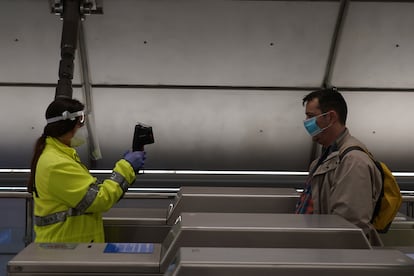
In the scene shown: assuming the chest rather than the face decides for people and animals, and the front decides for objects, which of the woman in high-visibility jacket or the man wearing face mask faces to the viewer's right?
the woman in high-visibility jacket

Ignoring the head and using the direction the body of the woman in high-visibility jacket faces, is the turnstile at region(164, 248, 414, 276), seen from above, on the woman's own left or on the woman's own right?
on the woman's own right

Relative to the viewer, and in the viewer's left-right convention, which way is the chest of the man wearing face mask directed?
facing to the left of the viewer

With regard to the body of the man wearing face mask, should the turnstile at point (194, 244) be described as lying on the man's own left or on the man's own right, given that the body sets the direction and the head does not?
on the man's own left

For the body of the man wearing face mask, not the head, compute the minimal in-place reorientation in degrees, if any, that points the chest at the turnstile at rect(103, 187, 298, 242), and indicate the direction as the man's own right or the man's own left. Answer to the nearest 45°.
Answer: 0° — they already face it

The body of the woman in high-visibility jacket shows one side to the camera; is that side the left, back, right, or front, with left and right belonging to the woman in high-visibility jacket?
right

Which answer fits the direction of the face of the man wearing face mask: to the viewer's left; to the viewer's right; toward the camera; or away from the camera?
to the viewer's left

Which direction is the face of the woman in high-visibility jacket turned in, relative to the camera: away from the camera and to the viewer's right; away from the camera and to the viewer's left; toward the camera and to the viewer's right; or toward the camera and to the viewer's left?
away from the camera and to the viewer's right

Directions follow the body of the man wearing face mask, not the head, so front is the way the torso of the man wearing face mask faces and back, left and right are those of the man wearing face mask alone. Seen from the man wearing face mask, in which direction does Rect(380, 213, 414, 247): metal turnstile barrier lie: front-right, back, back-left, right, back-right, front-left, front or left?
back-right

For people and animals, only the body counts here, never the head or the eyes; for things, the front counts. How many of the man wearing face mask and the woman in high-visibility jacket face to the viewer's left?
1
